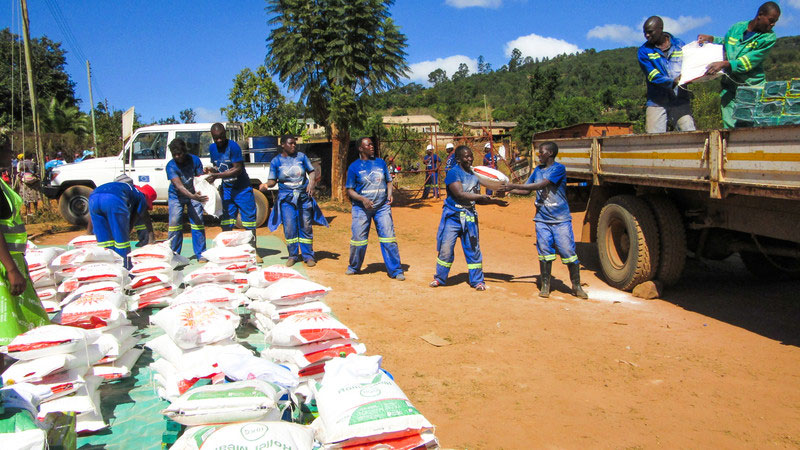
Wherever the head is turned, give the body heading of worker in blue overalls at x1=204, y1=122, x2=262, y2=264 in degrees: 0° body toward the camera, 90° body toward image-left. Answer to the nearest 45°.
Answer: approximately 45°

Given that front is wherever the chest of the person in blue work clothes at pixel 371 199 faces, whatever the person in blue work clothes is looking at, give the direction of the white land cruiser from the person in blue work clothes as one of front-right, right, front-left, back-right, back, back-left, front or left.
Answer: back-right

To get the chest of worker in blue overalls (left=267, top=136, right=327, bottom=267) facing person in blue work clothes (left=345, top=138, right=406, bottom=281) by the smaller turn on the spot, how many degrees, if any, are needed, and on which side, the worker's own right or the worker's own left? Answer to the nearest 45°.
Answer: approximately 45° to the worker's own left

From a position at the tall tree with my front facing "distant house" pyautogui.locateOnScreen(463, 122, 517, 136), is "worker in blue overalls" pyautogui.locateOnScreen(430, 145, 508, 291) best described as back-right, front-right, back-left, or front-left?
back-right

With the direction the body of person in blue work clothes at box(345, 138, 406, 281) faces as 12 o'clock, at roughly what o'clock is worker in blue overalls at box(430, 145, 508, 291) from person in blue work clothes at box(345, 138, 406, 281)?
worker in blue overalls at box(430, 145, 508, 291) is roughly at 10 o'clock from person in blue work clothes at box(345, 138, 406, 281).

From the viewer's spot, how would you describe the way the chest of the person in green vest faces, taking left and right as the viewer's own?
facing to the right of the viewer

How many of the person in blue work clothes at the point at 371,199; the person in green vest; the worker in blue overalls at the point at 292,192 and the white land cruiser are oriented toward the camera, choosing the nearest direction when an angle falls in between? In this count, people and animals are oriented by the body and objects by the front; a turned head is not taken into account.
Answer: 2

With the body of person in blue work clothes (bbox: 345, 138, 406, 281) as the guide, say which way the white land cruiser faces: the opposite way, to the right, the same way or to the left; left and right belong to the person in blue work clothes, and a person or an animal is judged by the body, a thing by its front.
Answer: to the right

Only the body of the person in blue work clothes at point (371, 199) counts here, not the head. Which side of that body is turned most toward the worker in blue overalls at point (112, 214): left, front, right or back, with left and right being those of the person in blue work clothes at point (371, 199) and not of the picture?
right

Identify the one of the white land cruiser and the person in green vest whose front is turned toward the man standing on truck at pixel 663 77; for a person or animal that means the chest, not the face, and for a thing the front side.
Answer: the person in green vest

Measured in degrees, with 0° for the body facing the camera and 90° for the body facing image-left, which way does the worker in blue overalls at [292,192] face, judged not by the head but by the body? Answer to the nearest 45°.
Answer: approximately 0°

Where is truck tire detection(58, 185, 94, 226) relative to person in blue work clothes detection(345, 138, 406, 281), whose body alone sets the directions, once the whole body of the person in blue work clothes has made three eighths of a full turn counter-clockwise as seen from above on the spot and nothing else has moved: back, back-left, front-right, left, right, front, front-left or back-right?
left
